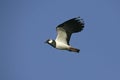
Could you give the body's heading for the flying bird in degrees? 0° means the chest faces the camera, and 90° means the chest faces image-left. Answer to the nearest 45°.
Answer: approximately 90°
